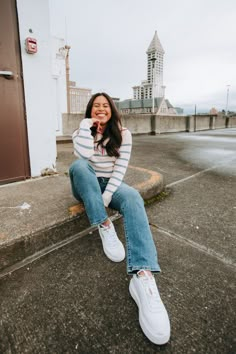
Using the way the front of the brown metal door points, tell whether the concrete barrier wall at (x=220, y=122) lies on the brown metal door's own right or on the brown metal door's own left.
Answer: on the brown metal door's own left

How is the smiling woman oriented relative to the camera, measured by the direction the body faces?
toward the camera

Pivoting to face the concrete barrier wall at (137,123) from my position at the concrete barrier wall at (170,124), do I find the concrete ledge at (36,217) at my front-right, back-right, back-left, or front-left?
front-left

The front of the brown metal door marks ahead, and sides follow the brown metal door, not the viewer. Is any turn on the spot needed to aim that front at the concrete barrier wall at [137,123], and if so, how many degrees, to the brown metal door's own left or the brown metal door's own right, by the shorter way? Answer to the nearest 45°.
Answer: approximately 90° to the brown metal door's own left

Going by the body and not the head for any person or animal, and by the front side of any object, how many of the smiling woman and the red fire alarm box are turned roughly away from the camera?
0

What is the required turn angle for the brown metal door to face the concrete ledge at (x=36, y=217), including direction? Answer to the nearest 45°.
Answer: approximately 45° to its right

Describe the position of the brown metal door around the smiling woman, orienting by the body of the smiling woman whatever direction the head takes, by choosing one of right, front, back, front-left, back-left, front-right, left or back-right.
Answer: back-right

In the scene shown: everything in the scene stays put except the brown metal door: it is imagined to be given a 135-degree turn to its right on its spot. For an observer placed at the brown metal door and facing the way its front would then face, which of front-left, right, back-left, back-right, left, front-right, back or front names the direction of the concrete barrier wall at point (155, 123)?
back-right
